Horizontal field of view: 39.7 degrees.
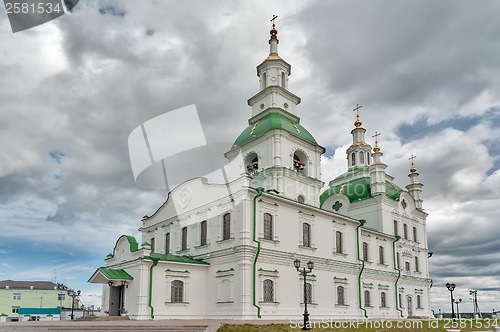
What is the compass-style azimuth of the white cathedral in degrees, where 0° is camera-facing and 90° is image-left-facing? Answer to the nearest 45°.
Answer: approximately 45°
